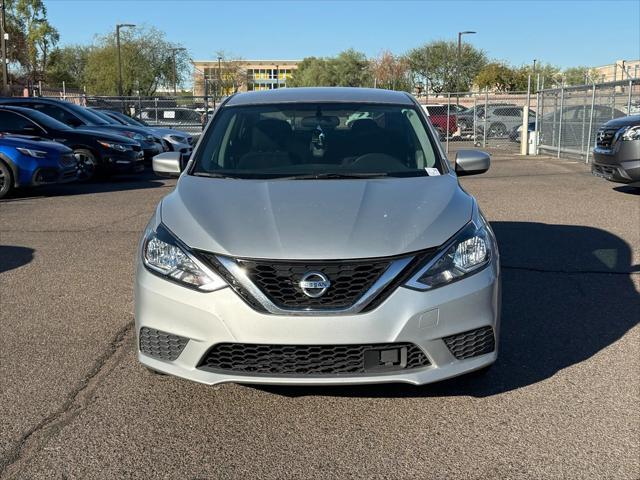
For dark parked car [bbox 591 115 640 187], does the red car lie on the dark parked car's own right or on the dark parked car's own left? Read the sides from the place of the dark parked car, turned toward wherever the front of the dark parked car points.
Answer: on the dark parked car's own right

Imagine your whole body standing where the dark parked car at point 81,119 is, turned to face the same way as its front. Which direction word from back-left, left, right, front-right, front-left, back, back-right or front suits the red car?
left

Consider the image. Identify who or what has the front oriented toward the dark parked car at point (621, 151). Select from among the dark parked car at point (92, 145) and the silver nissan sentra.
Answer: the dark parked car at point (92, 145)

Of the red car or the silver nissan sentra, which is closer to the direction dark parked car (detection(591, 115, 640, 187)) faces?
the silver nissan sentra

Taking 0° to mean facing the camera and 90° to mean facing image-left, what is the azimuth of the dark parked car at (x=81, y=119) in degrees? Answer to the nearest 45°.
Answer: approximately 315°

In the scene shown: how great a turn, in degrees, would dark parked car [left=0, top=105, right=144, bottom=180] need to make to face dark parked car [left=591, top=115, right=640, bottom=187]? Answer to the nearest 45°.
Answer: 0° — it already faces it

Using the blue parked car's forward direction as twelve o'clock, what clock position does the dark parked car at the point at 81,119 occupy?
The dark parked car is roughly at 8 o'clock from the blue parked car.

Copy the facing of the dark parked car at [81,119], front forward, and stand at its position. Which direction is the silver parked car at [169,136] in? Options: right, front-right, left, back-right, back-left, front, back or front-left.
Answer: left
